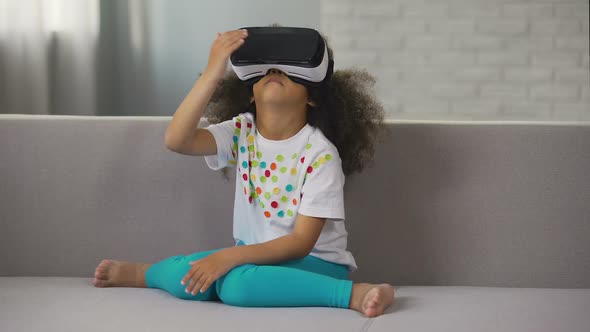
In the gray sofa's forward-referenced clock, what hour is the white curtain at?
The white curtain is roughly at 5 o'clock from the gray sofa.

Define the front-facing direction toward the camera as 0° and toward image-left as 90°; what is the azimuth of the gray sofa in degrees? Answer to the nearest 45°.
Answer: approximately 0°
